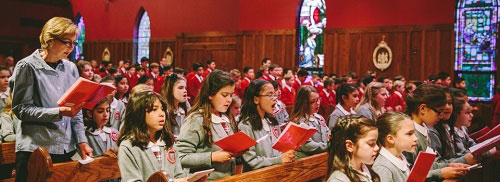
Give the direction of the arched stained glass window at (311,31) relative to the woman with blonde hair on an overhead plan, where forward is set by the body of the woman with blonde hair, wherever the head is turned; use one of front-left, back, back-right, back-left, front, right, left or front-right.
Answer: left

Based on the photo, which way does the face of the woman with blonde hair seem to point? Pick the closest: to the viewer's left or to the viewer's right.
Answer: to the viewer's right
